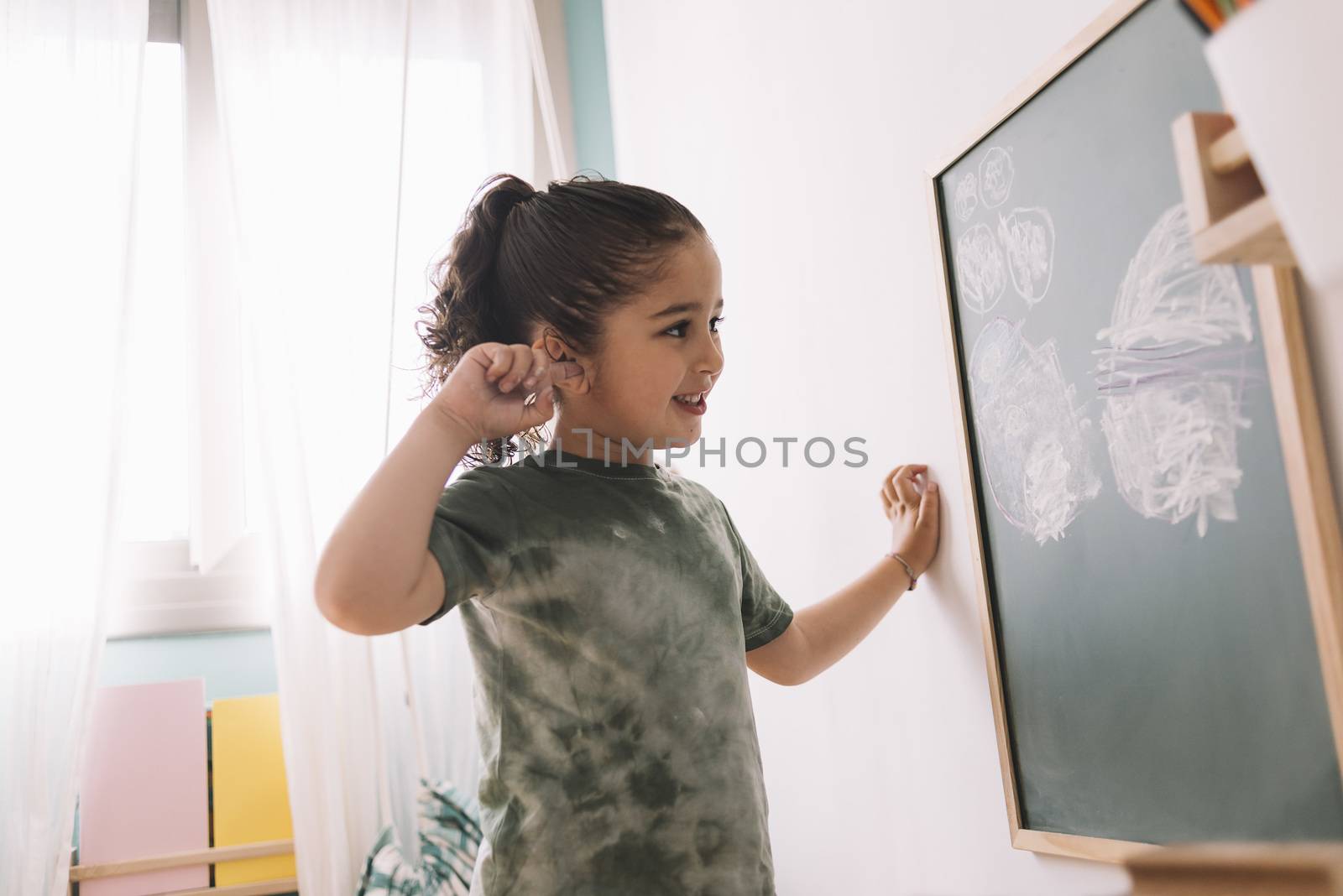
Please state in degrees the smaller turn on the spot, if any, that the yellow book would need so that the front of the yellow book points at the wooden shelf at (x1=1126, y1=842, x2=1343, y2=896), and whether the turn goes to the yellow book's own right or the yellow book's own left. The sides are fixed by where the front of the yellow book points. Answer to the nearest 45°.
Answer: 0° — it already faces it

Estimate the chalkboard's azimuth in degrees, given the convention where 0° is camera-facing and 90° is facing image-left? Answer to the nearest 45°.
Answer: approximately 45°

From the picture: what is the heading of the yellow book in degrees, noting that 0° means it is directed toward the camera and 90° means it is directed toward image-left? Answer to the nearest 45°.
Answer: approximately 0°

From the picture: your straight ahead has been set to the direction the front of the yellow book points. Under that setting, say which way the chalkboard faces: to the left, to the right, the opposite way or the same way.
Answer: to the right

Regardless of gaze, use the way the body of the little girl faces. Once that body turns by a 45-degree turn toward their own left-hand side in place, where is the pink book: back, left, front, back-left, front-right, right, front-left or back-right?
back-left

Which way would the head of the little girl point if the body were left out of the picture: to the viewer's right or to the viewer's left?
to the viewer's right

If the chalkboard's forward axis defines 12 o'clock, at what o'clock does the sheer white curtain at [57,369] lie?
The sheer white curtain is roughly at 2 o'clock from the chalkboard.

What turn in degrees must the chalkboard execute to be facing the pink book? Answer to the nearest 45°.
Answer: approximately 45° to its right

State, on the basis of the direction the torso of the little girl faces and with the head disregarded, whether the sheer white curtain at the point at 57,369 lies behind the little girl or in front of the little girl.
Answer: behind

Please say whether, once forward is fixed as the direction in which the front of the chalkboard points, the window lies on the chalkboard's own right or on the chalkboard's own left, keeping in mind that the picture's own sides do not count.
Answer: on the chalkboard's own right

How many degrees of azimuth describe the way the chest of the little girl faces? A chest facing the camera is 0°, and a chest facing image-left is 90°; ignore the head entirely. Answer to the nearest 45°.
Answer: approximately 315°

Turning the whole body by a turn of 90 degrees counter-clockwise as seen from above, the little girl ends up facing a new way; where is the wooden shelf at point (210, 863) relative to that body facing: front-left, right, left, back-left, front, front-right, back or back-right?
left
